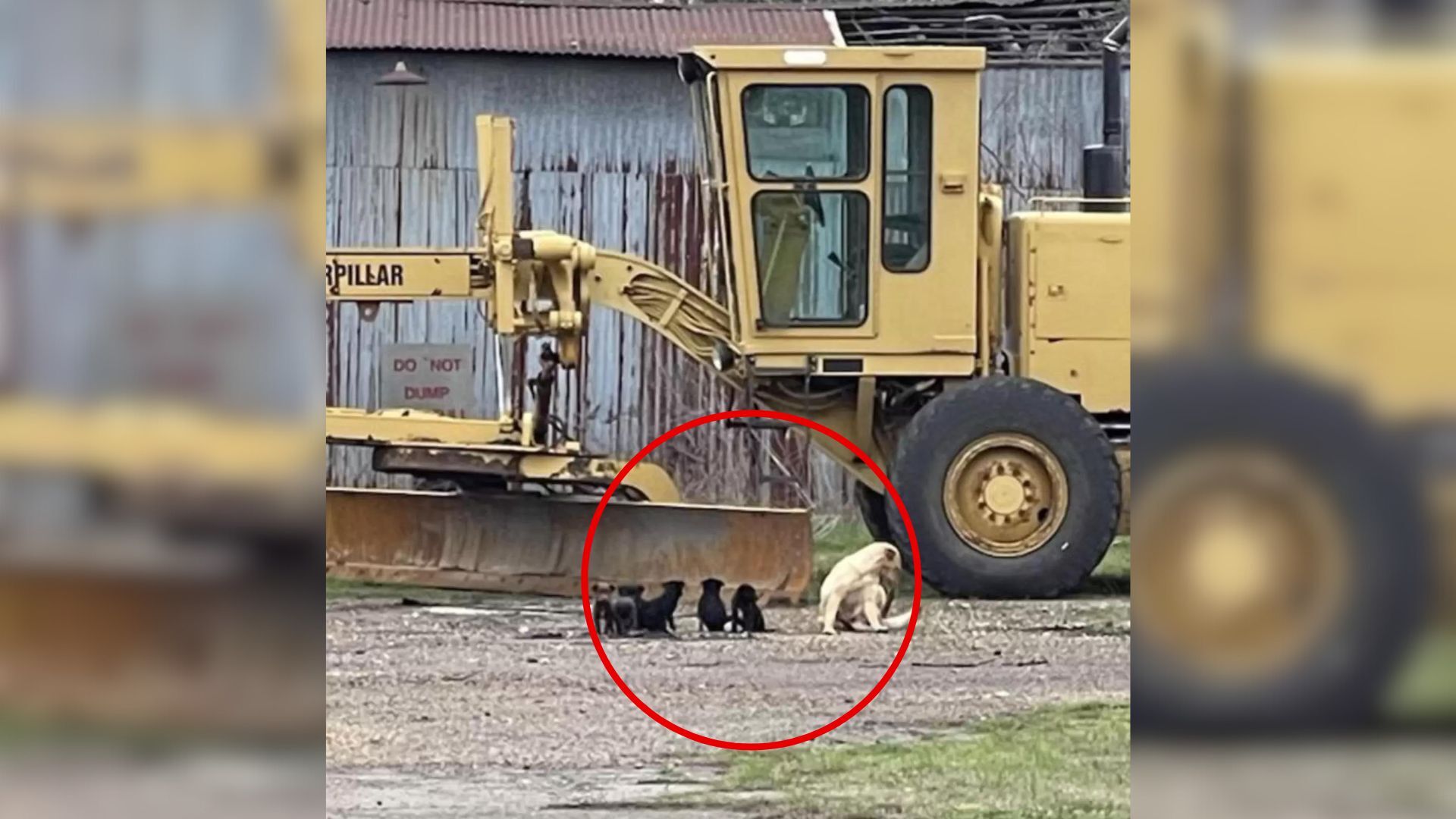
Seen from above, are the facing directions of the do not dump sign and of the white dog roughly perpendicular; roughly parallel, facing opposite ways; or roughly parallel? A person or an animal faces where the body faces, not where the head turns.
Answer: roughly perpendicular

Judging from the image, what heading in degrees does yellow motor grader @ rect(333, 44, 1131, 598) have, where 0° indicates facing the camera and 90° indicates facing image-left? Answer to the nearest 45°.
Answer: approximately 90°

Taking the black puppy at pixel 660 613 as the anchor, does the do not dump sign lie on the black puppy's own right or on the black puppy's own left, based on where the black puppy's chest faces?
on the black puppy's own left

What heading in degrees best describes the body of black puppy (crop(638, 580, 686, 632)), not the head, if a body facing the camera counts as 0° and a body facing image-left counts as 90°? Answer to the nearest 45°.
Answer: approximately 270°

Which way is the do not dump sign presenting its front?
toward the camera

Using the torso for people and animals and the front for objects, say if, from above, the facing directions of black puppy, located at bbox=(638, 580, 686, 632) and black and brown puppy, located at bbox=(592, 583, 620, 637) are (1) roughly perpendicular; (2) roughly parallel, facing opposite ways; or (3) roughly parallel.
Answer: roughly perpendicular

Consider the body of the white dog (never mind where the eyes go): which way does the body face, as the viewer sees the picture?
to the viewer's right

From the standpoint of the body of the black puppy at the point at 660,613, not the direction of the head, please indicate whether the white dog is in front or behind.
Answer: in front
